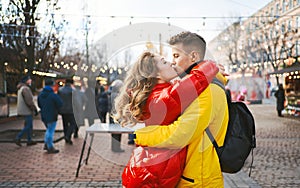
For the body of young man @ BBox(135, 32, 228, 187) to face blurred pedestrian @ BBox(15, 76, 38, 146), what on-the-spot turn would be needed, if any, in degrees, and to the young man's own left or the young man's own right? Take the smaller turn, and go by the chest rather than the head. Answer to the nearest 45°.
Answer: approximately 45° to the young man's own right

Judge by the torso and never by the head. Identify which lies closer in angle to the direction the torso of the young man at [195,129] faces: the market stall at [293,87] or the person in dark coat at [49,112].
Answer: the person in dark coat

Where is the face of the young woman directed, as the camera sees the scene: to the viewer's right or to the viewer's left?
to the viewer's right

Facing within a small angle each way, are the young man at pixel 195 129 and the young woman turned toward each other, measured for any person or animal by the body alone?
yes

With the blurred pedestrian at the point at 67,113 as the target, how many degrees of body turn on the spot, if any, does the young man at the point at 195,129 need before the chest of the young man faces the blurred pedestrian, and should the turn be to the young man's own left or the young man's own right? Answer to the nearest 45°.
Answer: approximately 45° to the young man's own right

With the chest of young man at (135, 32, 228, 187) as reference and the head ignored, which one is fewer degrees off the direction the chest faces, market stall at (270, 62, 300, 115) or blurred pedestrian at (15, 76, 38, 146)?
the blurred pedestrian

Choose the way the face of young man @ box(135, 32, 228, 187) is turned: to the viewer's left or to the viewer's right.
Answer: to the viewer's left

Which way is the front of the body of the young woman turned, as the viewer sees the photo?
to the viewer's right

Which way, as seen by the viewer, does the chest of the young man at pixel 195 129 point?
to the viewer's left

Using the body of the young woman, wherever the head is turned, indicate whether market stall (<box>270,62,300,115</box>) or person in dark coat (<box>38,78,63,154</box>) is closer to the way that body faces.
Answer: the market stall
